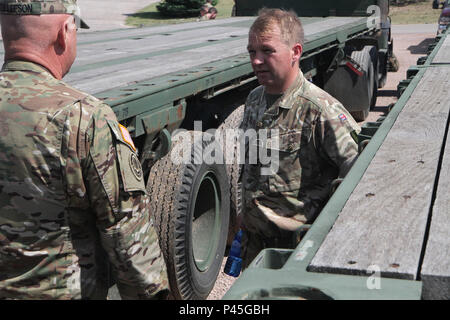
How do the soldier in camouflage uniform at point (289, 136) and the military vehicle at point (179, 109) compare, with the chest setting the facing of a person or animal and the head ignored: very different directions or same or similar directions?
very different directions

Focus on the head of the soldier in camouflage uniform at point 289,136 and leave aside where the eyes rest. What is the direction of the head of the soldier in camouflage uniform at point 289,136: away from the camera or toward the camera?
toward the camera

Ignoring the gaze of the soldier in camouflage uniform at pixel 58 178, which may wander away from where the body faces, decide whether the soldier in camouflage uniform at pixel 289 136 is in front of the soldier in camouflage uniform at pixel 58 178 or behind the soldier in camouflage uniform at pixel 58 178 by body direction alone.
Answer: in front

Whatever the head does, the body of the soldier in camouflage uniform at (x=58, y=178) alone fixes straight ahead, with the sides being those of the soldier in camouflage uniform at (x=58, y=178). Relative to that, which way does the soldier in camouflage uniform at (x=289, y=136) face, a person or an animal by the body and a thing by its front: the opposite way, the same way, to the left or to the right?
the opposite way

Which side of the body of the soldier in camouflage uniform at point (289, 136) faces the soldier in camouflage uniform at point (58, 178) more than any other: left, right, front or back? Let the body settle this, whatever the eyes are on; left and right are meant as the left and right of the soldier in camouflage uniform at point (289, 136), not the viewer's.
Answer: front

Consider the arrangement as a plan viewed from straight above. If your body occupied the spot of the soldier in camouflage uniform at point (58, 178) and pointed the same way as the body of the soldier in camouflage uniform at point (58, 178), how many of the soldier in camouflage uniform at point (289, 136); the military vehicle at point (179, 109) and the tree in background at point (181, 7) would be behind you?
0

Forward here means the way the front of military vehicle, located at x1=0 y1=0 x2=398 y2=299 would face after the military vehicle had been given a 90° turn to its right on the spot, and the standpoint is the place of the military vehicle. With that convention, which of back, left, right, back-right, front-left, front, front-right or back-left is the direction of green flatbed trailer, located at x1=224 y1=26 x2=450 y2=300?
front-right

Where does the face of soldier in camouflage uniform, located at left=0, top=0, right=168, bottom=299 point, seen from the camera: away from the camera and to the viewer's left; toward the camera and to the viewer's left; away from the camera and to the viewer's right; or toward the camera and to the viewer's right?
away from the camera and to the viewer's right

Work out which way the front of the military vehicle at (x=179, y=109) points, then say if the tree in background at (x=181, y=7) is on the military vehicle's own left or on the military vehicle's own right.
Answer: on the military vehicle's own left

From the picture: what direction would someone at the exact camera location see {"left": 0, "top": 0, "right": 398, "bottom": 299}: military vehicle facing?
facing away from the viewer and to the right of the viewer

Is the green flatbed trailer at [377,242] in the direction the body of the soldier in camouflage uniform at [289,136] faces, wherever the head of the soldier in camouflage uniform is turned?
no

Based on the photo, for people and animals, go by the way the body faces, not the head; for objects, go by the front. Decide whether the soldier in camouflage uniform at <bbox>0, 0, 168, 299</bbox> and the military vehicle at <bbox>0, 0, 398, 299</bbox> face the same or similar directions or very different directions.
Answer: same or similar directions

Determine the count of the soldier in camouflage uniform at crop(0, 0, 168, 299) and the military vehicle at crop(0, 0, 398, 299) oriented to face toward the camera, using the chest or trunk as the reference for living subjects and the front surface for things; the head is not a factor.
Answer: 0

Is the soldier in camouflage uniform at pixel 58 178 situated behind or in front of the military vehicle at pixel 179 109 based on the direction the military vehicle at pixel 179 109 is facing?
behind

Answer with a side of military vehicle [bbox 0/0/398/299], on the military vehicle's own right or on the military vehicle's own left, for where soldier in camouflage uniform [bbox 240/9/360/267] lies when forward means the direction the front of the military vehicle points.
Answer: on the military vehicle's own right

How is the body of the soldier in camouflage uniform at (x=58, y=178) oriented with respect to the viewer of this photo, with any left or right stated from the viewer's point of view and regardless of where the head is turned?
facing away from the viewer and to the right of the viewer
